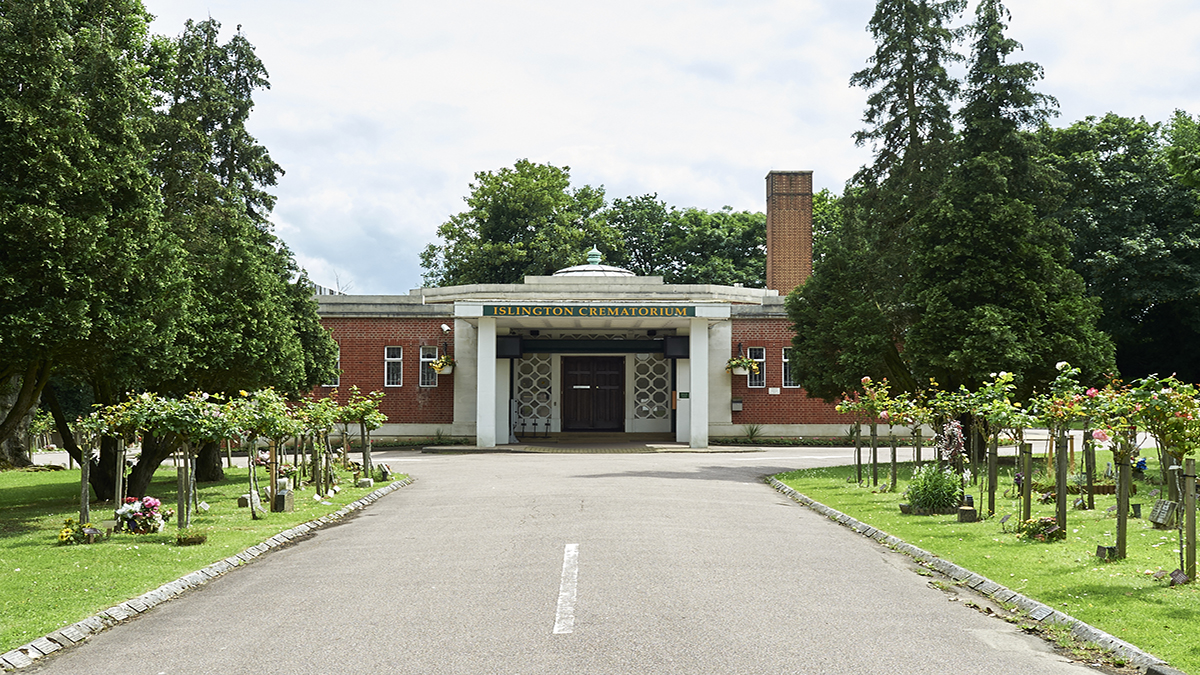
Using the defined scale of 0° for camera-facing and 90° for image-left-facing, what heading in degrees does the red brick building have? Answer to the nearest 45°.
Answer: approximately 0°

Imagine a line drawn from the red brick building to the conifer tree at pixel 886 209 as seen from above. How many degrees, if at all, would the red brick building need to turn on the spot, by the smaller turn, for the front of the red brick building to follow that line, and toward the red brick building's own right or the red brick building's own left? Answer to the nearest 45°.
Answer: approximately 45° to the red brick building's own left

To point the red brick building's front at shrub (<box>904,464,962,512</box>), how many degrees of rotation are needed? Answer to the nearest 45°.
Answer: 0° — it already faces it

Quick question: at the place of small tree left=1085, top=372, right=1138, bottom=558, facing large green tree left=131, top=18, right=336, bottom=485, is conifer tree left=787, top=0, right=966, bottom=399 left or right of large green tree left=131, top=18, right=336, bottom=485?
right

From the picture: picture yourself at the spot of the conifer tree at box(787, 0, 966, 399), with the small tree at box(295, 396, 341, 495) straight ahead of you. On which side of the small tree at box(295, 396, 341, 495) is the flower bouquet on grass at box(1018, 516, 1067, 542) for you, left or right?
left

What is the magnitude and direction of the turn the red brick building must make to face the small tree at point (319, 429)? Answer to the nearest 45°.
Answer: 0° — it already faces it
